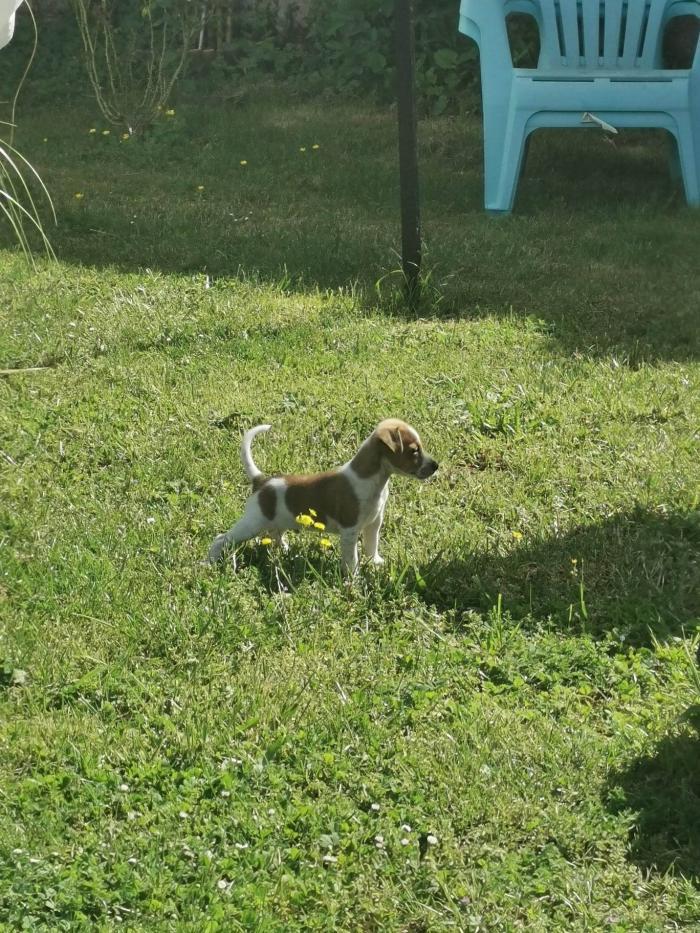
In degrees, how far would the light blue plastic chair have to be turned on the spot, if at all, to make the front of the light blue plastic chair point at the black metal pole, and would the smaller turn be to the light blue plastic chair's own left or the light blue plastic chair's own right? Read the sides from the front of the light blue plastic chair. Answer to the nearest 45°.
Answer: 0° — it already faces it

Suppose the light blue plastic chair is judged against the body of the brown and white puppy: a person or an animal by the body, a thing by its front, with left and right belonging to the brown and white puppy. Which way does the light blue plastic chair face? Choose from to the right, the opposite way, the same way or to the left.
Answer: to the right

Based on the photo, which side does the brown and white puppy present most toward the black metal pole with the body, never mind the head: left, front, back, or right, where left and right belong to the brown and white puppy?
left

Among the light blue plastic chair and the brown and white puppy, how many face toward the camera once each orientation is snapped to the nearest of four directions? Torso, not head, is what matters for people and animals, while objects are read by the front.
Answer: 1

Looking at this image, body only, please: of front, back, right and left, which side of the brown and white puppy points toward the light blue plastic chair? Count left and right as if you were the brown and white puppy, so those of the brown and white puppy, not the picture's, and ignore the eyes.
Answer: left

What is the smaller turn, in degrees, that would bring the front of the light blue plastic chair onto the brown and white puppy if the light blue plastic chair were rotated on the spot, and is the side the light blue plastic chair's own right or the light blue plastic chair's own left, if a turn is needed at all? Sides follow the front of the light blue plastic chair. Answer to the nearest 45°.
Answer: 0° — it already faces it

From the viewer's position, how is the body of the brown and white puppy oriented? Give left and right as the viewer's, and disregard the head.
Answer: facing to the right of the viewer
